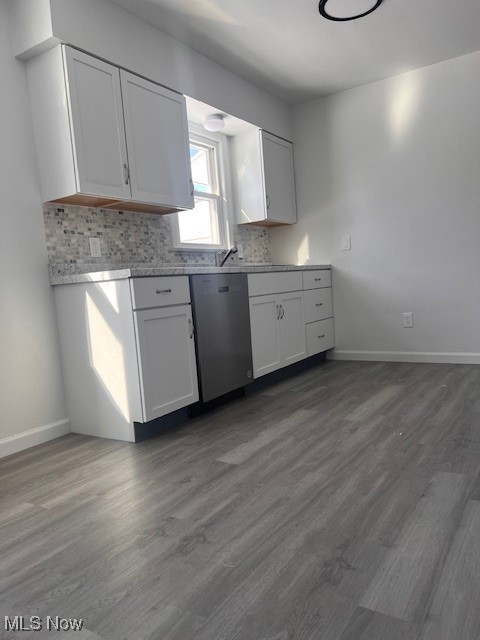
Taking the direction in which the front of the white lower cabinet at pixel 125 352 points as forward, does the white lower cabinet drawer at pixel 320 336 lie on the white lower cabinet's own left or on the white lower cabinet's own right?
on the white lower cabinet's own left

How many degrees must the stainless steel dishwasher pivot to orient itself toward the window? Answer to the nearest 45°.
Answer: approximately 135° to its left

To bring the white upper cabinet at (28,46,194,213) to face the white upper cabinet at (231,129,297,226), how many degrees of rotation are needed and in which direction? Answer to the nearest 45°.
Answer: approximately 90° to its left

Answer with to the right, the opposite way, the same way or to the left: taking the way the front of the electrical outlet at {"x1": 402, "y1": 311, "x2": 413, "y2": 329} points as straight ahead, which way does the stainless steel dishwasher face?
to the left

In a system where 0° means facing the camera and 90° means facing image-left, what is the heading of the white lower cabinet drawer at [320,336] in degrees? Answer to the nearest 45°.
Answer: approximately 315°

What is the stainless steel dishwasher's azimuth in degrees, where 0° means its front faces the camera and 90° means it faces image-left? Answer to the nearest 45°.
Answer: approximately 315°

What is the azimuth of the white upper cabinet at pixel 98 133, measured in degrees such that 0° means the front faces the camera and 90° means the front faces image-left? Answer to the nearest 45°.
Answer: approximately 315°

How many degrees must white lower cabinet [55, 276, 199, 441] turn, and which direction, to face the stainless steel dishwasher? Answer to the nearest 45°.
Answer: approximately 90° to its left

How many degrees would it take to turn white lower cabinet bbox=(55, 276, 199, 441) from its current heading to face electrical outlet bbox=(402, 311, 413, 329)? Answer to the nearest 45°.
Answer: approximately 45° to its left
